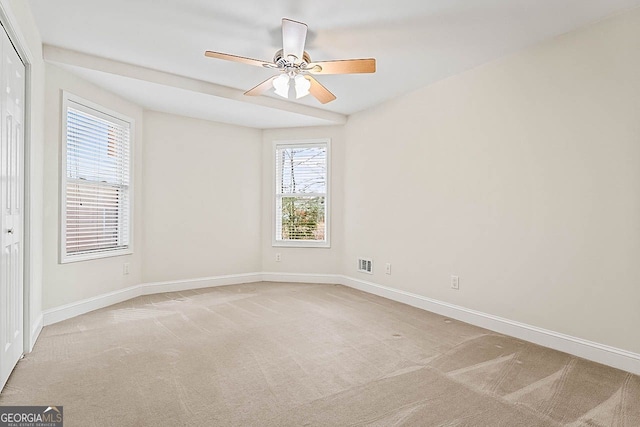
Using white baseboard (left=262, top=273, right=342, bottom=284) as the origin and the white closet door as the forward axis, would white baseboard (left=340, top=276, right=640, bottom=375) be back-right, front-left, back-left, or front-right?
front-left

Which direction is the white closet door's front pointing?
to the viewer's right

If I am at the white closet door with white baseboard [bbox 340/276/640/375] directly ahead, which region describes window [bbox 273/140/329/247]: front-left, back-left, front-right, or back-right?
front-left

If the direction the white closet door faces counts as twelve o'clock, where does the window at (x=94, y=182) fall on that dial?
The window is roughly at 10 o'clock from the white closet door.

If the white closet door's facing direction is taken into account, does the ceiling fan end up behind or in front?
in front

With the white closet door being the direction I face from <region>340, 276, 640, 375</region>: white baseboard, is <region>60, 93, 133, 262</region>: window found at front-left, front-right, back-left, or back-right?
front-right

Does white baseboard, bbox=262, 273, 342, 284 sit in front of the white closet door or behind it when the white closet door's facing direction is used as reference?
in front
